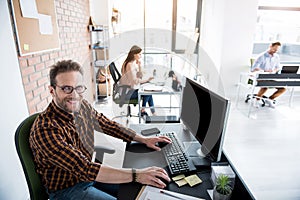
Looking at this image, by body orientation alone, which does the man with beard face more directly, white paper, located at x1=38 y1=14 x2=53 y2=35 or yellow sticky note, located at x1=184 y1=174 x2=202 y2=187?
the yellow sticky note

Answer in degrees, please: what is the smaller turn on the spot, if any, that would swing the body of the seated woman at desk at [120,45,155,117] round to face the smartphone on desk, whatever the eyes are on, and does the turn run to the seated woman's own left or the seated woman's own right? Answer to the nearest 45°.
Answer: approximately 90° to the seated woman's own right

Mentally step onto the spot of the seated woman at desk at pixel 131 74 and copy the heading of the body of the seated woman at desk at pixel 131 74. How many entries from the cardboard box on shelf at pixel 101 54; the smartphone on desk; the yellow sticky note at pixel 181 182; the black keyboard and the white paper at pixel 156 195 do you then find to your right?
4

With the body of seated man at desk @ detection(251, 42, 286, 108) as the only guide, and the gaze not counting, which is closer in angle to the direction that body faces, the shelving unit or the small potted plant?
the small potted plant

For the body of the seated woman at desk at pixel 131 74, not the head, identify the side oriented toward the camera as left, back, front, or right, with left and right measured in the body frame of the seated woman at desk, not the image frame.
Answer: right

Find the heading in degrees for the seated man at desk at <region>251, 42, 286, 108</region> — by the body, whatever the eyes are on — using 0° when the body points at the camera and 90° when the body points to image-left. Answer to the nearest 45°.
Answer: approximately 315°

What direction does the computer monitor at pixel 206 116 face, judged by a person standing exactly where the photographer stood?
facing the viewer and to the left of the viewer

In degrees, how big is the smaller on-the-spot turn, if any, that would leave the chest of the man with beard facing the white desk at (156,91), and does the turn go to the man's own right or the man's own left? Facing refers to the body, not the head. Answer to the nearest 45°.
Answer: approximately 90° to the man's own left

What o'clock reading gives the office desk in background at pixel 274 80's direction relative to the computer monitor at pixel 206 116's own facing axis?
The office desk in background is roughly at 5 o'clock from the computer monitor.

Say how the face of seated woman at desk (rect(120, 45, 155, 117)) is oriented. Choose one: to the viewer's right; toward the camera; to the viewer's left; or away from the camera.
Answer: to the viewer's right

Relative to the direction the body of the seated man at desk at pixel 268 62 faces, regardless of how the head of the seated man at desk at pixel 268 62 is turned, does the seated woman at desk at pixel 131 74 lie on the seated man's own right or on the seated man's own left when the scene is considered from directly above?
on the seated man's own right

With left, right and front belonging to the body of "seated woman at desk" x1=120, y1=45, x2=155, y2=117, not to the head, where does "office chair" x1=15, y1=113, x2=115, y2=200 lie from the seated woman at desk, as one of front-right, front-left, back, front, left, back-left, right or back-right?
right

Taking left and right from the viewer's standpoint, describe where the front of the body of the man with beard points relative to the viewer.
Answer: facing the viewer and to the right of the viewer

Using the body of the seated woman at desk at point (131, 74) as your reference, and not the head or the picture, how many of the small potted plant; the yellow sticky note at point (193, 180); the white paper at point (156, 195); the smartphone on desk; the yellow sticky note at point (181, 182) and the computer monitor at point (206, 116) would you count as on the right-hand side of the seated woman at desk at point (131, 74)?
6

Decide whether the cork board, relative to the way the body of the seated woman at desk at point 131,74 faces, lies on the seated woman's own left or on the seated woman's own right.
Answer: on the seated woman's own right
